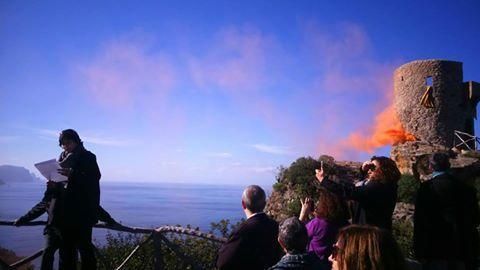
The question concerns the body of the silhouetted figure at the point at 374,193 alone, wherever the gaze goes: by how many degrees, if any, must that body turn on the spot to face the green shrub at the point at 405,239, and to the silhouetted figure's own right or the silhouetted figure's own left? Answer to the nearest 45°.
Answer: approximately 90° to the silhouetted figure's own right

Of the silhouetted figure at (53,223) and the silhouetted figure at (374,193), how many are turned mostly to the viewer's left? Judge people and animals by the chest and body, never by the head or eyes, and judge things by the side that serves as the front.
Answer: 1

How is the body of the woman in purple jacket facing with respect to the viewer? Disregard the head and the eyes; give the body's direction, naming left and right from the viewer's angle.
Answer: facing away from the viewer and to the left of the viewer

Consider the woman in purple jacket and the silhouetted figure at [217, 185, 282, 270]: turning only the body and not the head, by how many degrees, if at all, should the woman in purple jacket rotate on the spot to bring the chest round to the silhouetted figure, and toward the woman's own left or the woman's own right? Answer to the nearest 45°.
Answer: approximately 90° to the woman's own left
